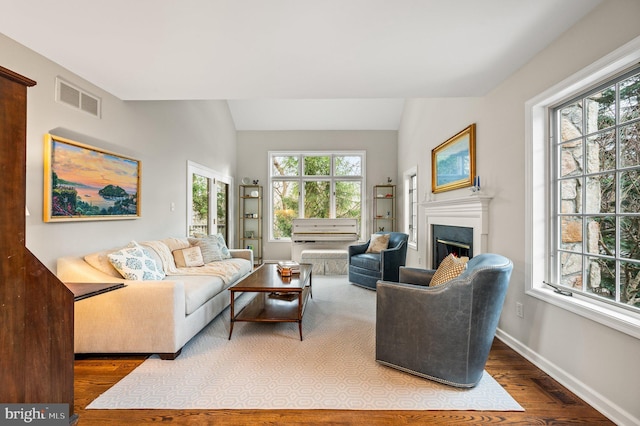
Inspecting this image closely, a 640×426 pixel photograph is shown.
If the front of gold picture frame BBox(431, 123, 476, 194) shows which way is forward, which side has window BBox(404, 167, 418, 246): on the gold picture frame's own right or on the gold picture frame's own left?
on the gold picture frame's own right

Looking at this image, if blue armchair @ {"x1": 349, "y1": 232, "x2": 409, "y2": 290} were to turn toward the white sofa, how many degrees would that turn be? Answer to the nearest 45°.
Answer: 0° — it already faces it

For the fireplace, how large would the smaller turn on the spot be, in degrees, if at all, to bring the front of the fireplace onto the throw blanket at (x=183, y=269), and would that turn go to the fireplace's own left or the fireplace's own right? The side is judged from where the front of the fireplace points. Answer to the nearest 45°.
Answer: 0° — it already faces it

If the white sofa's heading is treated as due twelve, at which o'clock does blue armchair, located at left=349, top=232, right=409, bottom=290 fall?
The blue armchair is roughly at 10 o'clock from the white sofa.

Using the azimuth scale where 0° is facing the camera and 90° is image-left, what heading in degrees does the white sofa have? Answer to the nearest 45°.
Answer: approximately 315°

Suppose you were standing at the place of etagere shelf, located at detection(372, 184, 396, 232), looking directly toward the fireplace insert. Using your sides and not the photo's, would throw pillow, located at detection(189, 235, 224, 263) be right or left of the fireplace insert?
right

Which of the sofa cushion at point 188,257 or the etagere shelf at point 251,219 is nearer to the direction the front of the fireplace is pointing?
the sofa cushion

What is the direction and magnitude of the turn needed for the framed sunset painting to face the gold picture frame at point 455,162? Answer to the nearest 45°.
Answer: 0° — it already faces it

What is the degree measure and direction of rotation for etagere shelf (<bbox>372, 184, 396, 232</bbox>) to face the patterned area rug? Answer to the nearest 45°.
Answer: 0° — it already faces it

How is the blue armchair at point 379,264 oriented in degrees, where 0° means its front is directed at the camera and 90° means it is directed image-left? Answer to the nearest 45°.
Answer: approximately 45°

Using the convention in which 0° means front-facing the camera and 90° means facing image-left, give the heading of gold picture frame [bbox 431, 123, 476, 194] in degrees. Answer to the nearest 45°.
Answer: approximately 45°

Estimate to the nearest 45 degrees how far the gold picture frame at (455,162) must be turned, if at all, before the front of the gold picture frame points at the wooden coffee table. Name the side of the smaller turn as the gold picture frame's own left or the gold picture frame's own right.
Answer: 0° — it already faces it
